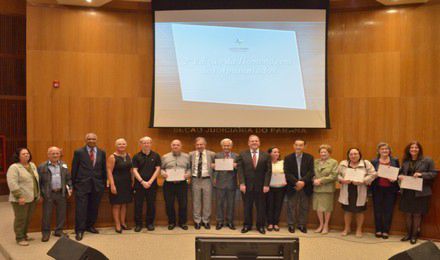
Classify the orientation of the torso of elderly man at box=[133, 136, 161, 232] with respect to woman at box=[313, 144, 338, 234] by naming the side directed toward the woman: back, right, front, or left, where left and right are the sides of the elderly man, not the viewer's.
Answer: left

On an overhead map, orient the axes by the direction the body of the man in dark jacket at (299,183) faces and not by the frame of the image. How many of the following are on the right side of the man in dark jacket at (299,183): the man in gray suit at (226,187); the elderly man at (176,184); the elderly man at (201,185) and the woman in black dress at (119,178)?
4

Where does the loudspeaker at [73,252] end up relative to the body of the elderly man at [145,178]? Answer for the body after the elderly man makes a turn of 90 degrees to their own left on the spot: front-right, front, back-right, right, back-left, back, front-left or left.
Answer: right

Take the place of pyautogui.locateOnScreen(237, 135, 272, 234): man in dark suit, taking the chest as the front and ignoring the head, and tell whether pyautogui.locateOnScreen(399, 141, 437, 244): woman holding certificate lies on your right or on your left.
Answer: on your left

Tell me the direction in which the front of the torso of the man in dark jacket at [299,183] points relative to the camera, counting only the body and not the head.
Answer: toward the camera

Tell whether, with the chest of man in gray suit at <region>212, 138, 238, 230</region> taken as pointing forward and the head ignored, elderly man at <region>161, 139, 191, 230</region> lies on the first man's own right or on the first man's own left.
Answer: on the first man's own right

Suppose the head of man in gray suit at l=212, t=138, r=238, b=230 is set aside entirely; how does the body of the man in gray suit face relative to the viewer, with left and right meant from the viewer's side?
facing the viewer

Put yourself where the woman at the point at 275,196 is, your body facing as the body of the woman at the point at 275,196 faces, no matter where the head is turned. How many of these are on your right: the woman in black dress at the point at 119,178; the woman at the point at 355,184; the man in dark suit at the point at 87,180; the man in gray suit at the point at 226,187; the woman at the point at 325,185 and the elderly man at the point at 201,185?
4

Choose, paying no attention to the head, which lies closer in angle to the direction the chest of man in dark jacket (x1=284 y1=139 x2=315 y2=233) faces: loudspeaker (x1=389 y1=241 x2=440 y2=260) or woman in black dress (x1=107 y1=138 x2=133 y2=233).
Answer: the loudspeaker

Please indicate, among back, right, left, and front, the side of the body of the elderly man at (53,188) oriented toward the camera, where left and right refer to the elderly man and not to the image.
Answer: front

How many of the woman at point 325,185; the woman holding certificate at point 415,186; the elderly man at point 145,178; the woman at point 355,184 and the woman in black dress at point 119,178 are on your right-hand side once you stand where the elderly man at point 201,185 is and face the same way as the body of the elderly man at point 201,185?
2

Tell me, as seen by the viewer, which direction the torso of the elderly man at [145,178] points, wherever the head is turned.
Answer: toward the camera
